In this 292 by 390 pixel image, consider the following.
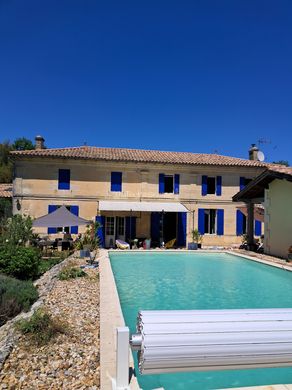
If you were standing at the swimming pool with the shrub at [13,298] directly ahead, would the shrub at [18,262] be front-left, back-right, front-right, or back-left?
front-right

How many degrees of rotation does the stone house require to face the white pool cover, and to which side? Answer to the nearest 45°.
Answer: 0° — it already faces it

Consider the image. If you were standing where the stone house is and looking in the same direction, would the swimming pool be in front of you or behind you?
in front

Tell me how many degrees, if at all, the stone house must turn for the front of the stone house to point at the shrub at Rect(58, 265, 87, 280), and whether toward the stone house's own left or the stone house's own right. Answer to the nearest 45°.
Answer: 0° — it already faces it

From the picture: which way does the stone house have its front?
toward the camera

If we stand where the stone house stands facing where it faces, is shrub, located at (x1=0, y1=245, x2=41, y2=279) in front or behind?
in front

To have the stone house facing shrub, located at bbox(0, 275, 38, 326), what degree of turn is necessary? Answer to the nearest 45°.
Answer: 0° — it already faces it

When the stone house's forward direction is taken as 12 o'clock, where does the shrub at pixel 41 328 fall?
The shrub is roughly at 12 o'clock from the stone house.

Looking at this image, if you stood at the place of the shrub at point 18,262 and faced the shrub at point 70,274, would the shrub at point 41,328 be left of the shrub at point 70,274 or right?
right

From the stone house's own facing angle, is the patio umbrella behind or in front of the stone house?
in front
